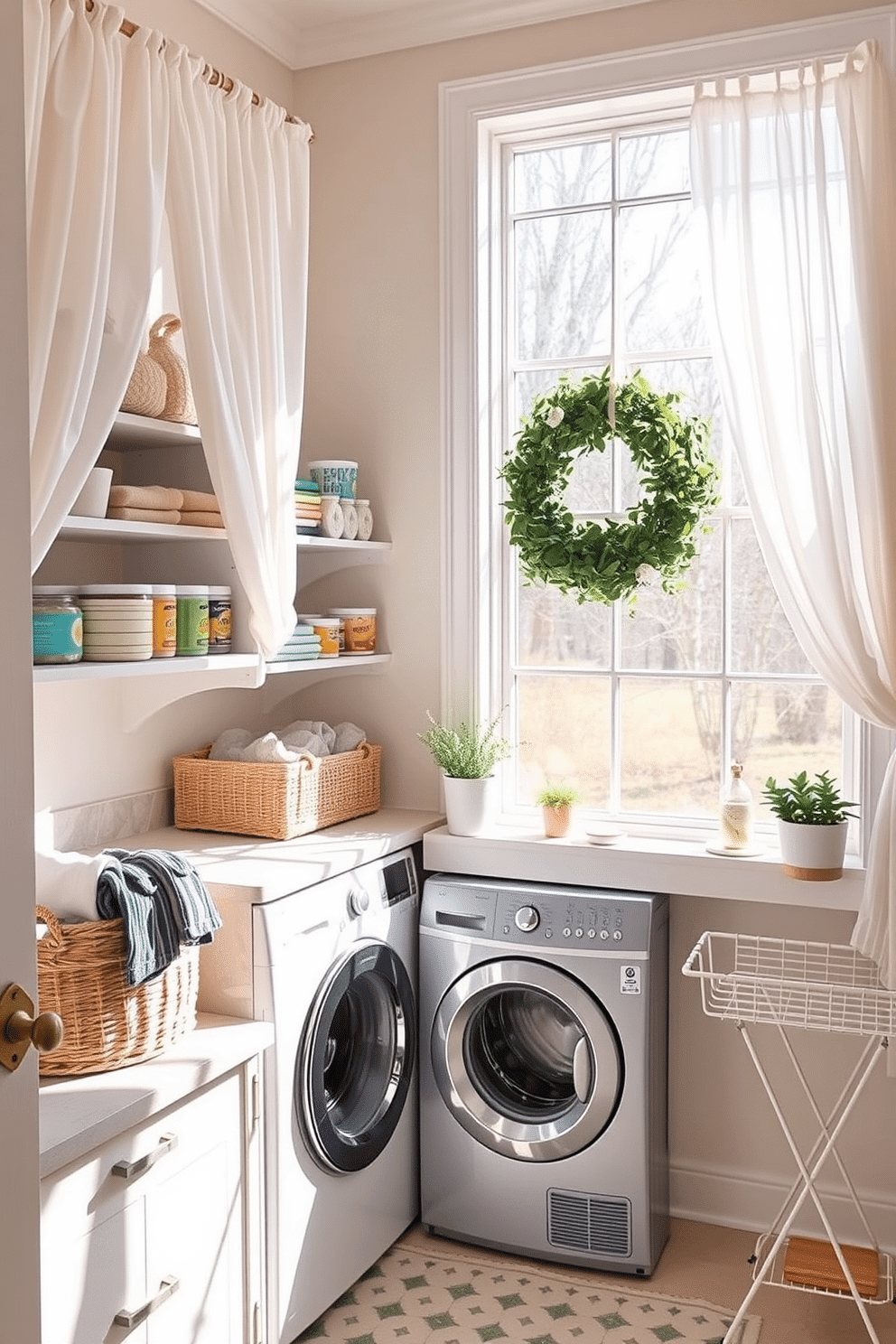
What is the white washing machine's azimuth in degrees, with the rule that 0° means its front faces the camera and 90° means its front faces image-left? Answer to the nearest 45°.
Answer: approximately 315°

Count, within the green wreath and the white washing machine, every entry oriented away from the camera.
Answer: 0

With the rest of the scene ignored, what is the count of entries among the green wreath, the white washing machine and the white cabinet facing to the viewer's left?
0

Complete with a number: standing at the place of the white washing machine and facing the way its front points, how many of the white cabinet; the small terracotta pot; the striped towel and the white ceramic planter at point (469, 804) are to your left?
2

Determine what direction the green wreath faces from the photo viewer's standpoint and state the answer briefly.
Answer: facing the viewer

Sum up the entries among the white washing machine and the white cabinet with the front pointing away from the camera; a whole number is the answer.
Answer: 0

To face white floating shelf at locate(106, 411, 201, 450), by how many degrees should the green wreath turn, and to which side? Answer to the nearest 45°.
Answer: approximately 45° to its right

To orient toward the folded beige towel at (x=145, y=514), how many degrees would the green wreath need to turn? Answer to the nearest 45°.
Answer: approximately 45° to its right

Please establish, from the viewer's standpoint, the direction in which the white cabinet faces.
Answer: facing the viewer and to the right of the viewer

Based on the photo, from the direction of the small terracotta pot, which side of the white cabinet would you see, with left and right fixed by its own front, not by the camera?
left

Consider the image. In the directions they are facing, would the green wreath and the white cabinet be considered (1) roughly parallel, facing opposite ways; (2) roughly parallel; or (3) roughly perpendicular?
roughly perpendicular

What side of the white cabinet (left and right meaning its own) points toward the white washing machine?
left
